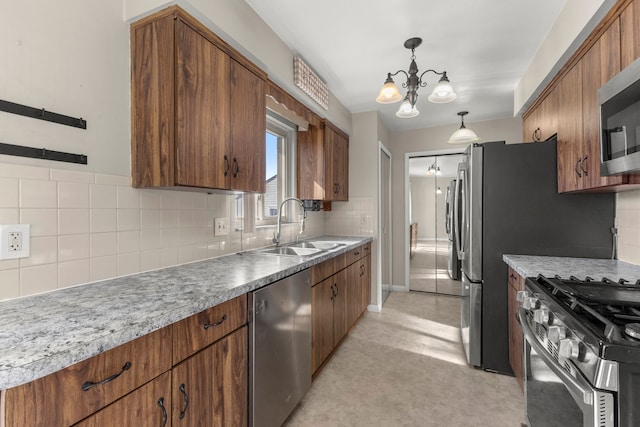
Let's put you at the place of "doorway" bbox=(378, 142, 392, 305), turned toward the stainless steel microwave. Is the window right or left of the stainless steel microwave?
right

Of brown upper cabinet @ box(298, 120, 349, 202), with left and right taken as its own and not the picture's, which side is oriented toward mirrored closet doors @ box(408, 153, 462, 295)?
left

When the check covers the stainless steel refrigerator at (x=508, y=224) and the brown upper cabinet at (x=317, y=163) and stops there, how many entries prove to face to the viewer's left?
1

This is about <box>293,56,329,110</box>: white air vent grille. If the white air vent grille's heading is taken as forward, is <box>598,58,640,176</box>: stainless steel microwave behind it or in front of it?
in front

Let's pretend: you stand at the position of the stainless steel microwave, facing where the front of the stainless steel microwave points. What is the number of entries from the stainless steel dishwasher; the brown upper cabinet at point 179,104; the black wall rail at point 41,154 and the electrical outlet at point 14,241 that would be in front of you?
4

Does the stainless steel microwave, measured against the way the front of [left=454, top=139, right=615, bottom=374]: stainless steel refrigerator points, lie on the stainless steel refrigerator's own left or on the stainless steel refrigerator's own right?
on the stainless steel refrigerator's own left

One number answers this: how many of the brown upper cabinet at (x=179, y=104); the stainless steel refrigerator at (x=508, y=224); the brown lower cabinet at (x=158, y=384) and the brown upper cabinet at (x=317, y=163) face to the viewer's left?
1

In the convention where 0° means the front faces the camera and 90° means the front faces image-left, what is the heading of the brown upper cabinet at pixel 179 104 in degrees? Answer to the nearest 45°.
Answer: approximately 315°

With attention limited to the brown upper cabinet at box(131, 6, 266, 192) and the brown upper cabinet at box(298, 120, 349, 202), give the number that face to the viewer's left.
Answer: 0

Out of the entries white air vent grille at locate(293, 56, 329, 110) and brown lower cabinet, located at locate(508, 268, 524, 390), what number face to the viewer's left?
1

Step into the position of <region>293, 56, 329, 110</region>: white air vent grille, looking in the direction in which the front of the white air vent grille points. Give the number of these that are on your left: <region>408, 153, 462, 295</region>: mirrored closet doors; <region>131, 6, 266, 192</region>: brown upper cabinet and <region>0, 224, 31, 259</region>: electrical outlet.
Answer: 1

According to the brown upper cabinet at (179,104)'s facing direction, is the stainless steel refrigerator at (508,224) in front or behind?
in front

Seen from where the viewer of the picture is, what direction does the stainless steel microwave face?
facing the viewer and to the left of the viewer

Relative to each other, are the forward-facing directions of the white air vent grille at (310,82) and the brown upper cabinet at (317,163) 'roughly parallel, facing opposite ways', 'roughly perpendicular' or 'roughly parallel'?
roughly parallel

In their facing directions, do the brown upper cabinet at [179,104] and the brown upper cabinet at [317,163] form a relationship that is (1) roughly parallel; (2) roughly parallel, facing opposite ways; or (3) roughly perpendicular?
roughly parallel

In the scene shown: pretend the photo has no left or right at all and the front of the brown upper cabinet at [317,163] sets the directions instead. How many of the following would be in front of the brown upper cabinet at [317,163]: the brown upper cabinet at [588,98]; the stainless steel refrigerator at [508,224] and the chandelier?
3
